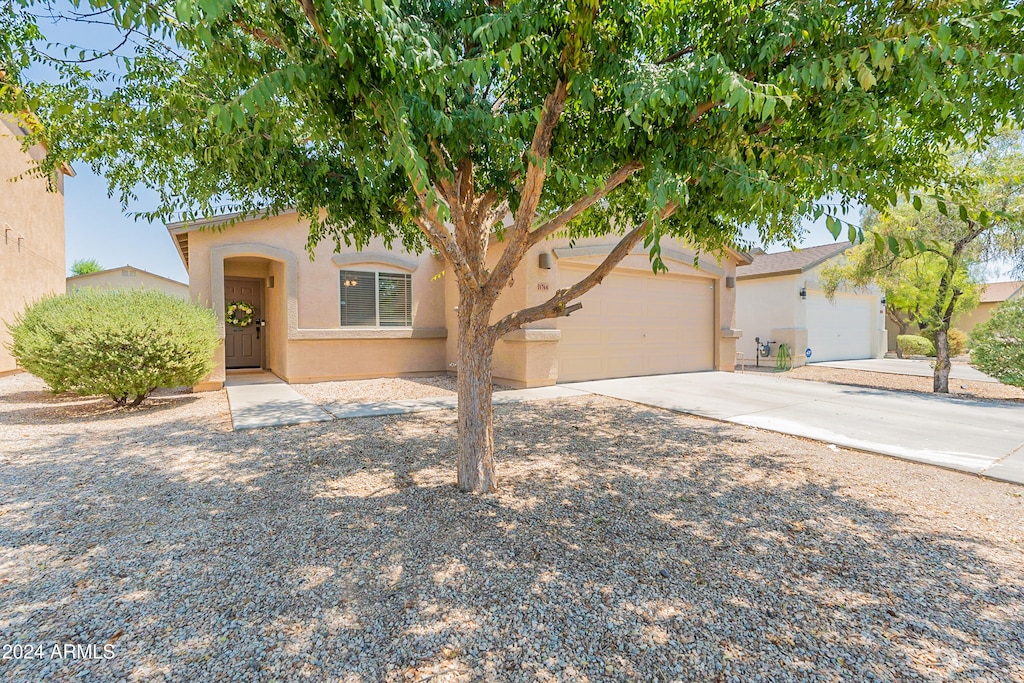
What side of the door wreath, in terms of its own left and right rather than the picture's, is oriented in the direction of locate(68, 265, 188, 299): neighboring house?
back

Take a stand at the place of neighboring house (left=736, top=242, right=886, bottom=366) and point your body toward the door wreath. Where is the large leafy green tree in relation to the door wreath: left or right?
left

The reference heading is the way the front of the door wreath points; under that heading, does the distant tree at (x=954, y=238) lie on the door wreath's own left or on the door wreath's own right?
on the door wreath's own left

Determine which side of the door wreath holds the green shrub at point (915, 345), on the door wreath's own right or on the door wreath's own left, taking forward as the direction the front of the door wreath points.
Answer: on the door wreath's own left

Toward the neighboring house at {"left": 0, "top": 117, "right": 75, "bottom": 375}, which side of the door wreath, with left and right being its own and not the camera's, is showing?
right

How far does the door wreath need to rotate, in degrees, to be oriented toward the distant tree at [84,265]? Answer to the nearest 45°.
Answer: approximately 180°

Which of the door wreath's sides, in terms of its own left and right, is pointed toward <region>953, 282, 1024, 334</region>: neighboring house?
left

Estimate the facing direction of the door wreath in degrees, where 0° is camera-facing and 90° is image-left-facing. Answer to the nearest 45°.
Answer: approximately 0°

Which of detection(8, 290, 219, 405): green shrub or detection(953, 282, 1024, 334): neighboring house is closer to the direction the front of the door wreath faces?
the green shrub
